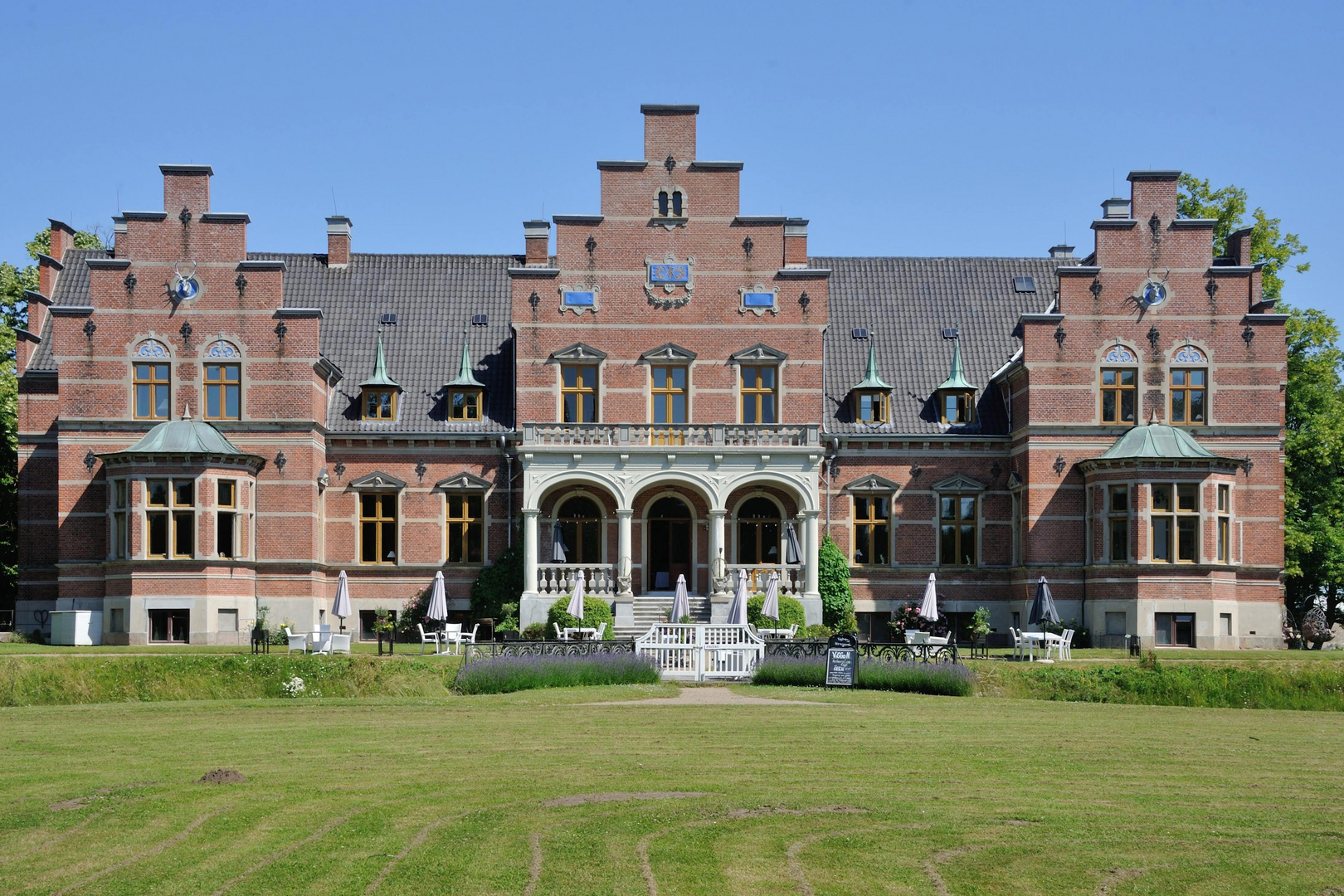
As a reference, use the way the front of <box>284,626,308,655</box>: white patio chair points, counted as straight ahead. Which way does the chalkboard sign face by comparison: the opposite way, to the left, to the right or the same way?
to the right

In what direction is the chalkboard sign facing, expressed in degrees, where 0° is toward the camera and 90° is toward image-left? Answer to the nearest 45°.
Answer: approximately 0°

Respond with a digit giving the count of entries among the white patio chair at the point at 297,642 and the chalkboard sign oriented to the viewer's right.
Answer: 1

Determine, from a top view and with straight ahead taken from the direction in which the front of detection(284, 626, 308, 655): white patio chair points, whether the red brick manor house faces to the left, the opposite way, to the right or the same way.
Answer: to the right

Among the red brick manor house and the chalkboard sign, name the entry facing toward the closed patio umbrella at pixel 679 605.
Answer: the red brick manor house

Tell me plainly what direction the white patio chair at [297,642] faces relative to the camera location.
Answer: facing to the right of the viewer

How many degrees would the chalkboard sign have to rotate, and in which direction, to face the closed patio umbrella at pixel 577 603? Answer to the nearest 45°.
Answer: approximately 135° to its right

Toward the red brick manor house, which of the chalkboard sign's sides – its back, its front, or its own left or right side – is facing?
back
